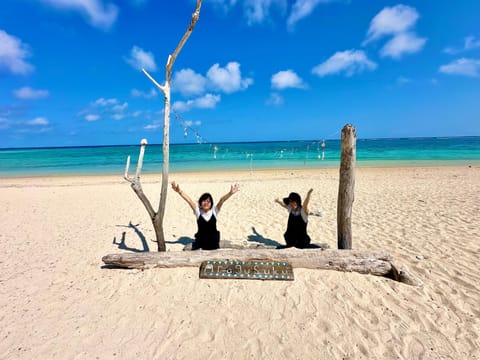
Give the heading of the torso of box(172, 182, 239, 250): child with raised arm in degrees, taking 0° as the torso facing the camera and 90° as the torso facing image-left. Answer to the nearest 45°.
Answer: approximately 0°

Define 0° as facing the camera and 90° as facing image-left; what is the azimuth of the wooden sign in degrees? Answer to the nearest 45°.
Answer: approximately 0°

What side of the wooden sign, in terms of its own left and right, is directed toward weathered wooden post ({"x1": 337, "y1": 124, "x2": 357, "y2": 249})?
left

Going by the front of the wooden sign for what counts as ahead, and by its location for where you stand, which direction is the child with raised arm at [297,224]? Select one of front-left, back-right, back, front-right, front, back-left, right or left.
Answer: back-left

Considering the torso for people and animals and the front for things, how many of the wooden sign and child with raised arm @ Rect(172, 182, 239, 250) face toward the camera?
2
